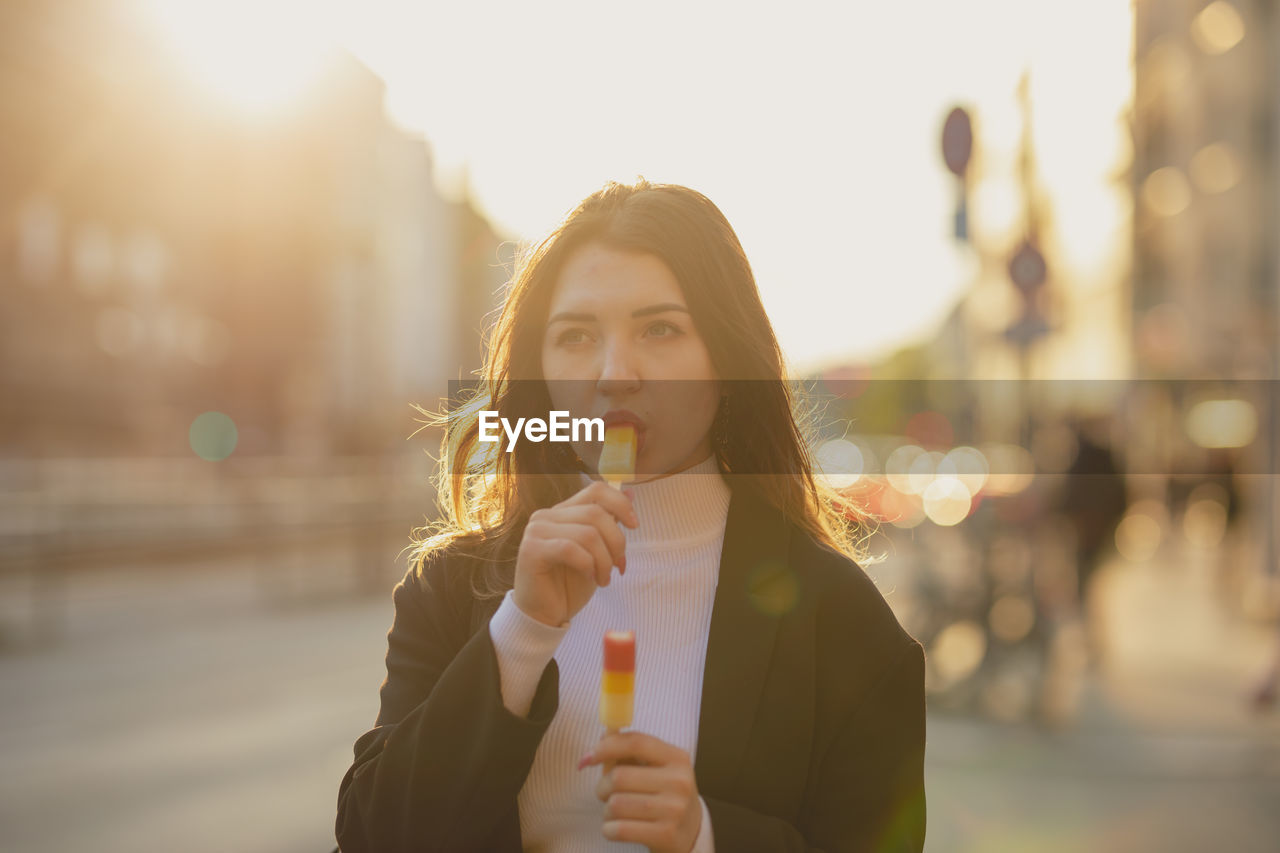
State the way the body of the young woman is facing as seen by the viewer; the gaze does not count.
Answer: toward the camera

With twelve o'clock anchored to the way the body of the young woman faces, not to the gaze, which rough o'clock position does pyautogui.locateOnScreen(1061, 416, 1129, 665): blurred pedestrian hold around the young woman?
The blurred pedestrian is roughly at 7 o'clock from the young woman.

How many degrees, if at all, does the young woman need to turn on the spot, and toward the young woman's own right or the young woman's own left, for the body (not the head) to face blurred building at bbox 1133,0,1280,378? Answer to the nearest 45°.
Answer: approximately 135° to the young woman's own left
